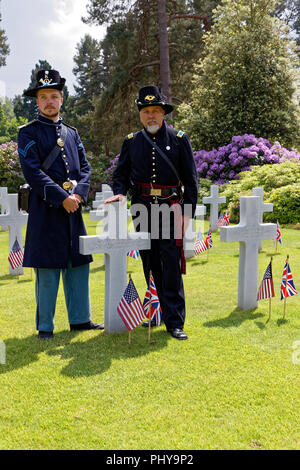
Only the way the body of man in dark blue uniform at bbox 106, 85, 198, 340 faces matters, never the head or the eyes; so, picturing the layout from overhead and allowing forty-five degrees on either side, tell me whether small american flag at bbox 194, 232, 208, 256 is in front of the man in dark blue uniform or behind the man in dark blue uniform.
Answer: behind

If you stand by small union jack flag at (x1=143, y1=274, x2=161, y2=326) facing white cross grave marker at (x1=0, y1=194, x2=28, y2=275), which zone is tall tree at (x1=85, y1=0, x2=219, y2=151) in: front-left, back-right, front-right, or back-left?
front-right

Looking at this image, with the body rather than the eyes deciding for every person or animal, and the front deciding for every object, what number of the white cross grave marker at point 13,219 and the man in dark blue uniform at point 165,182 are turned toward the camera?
2

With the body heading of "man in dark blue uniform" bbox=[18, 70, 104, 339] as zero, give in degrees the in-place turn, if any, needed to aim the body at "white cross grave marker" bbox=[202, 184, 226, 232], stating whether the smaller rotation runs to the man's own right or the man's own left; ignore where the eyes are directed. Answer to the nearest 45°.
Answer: approximately 90° to the man's own left

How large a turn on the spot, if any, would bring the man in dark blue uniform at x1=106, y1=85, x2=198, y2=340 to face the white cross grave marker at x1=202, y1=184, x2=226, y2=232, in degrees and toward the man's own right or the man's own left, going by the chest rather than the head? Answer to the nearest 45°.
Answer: approximately 180°

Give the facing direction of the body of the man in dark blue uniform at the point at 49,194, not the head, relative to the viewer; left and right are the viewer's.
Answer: facing the viewer and to the right of the viewer

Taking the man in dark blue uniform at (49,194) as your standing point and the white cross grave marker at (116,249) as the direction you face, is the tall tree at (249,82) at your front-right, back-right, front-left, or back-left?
front-left

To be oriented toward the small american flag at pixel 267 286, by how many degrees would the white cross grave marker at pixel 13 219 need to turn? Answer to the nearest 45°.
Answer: approximately 45° to its left

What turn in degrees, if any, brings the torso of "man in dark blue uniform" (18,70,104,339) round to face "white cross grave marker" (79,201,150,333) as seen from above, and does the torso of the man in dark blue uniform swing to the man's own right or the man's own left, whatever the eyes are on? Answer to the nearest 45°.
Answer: approximately 45° to the man's own left

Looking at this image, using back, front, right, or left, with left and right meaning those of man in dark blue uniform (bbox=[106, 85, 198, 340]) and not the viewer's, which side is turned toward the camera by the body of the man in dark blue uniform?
front
